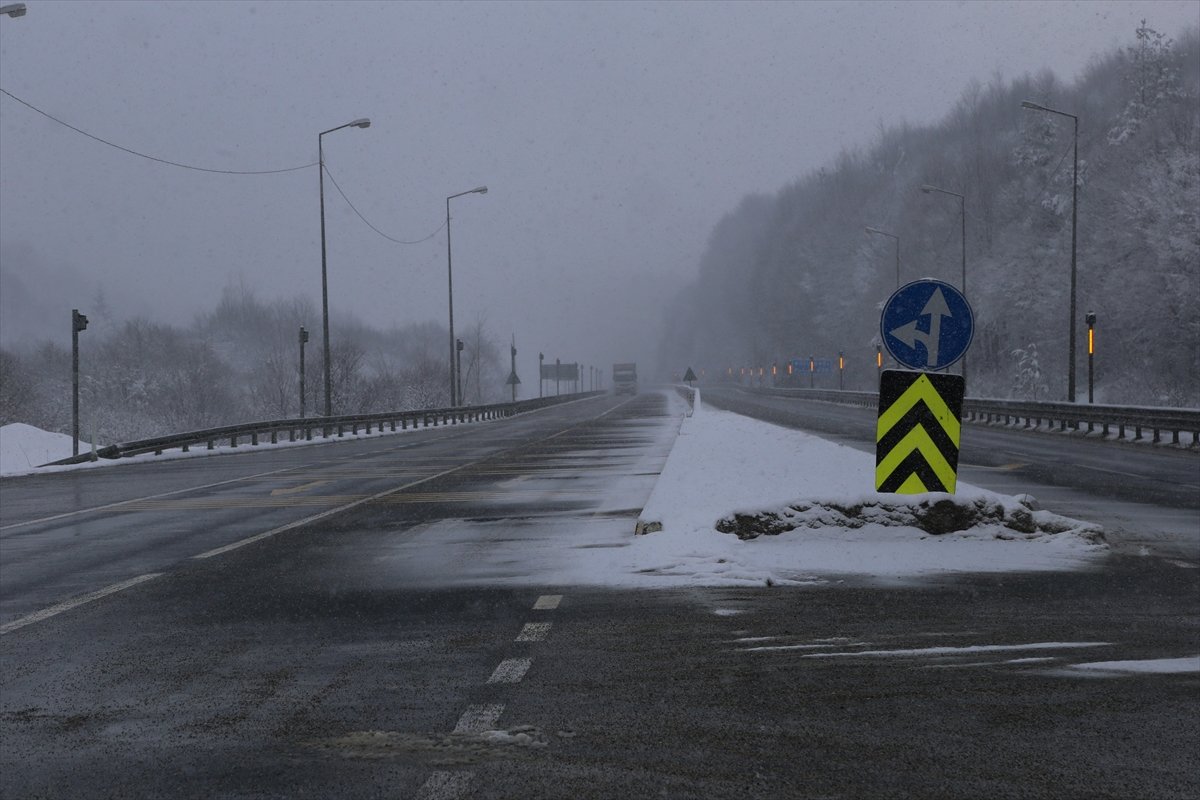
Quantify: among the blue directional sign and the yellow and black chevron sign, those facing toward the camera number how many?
2

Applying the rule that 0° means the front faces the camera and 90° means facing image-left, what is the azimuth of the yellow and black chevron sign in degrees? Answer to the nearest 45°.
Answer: approximately 0°

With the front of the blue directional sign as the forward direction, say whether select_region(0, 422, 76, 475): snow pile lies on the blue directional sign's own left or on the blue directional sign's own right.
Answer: on the blue directional sign's own right

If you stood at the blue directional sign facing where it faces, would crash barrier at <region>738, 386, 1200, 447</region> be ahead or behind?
behind

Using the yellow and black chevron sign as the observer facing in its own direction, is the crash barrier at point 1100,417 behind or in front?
behind
